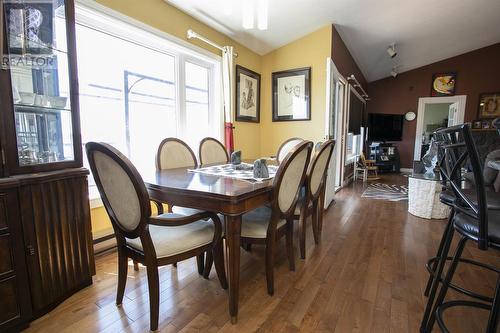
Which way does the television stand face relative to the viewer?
toward the camera

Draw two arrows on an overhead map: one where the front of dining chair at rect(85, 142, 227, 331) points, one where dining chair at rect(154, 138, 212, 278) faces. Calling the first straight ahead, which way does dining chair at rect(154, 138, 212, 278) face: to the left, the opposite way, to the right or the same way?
to the right

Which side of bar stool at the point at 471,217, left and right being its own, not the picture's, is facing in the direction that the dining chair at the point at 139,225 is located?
back

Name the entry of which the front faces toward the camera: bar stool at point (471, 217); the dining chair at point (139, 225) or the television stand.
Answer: the television stand

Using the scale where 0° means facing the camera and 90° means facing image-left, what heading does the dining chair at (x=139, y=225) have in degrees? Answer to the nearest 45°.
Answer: approximately 225°

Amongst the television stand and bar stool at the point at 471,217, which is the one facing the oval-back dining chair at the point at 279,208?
the television stand

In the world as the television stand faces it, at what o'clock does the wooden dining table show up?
The wooden dining table is roughly at 12 o'clock from the television stand.

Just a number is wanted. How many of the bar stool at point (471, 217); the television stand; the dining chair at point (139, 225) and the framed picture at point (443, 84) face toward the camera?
2

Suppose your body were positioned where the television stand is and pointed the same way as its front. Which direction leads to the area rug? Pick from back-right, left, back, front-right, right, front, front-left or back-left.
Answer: front

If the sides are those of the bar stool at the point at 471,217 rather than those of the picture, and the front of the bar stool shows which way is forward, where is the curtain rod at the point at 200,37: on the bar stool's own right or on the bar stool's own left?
on the bar stool's own left

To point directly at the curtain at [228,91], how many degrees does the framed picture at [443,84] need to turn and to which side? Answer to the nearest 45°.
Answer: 0° — it already faces it

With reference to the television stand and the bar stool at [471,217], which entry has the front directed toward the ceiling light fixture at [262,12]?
the television stand

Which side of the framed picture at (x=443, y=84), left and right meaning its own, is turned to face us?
front

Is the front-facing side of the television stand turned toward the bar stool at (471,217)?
yes

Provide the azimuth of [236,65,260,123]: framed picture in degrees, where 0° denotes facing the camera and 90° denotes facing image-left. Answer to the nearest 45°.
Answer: approximately 315°

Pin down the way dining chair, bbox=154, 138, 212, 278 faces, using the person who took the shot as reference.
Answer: facing the viewer and to the right of the viewer

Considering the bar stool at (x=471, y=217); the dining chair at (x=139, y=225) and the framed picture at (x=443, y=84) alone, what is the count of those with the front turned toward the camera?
1

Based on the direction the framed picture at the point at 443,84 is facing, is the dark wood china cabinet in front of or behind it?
in front

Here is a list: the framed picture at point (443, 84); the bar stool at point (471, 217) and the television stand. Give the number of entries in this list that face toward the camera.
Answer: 2

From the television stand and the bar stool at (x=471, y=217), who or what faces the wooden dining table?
the television stand
